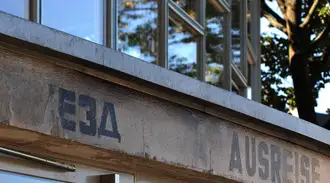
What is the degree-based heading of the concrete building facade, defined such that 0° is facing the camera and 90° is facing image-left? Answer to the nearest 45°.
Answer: approximately 315°
